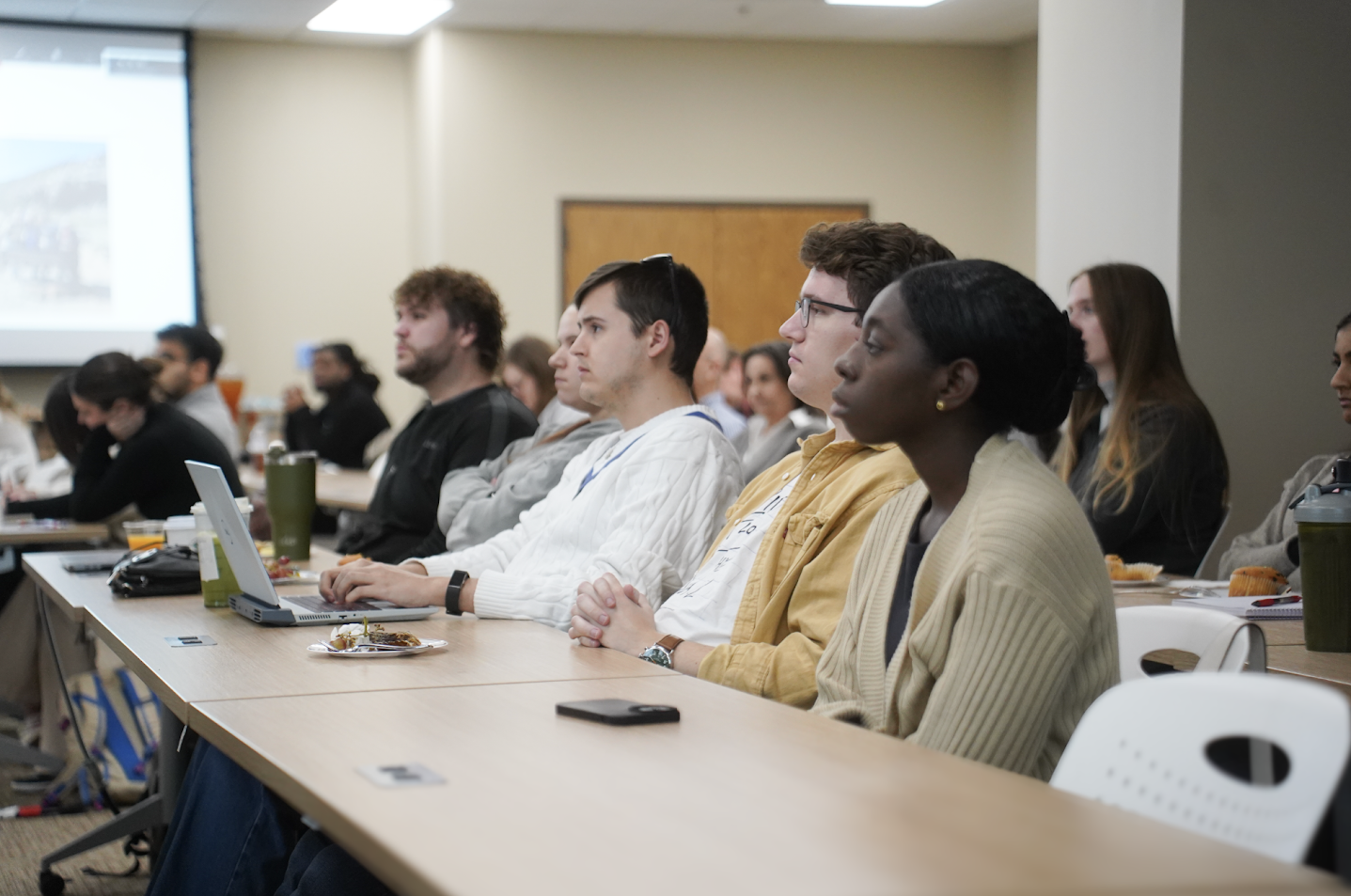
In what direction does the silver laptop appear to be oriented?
to the viewer's right

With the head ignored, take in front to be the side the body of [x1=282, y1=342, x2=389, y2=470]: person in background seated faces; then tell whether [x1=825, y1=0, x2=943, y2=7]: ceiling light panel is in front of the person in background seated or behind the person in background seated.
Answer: behind

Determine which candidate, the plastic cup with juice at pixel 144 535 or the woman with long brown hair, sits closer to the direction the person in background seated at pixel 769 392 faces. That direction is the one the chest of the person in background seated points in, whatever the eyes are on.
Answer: the plastic cup with juice

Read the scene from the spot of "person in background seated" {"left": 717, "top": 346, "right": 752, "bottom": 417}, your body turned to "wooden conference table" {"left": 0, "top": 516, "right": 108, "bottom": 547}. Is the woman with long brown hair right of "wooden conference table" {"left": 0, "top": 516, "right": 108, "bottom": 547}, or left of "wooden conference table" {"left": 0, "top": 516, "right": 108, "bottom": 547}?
left

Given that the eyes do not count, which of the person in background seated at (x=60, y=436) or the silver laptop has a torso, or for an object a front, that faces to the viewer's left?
the person in background seated

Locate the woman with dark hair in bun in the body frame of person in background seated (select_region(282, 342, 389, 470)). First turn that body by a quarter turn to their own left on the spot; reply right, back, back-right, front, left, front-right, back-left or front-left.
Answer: front

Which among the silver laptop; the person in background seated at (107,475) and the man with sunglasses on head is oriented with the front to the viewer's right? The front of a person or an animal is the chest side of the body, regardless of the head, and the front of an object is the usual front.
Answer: the silver laptop

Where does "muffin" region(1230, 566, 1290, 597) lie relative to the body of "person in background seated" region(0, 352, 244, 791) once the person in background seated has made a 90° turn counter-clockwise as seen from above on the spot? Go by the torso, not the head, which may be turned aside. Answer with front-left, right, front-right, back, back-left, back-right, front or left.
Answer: front-left

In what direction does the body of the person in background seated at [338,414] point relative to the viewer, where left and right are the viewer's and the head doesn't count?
facing to the left of the viewer

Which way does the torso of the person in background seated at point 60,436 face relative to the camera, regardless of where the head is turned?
to the viewer's left

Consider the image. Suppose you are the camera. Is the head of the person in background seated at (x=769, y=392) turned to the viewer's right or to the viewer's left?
to the viewer's left

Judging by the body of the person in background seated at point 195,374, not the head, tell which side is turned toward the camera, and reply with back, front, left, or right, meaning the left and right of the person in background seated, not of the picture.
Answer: left

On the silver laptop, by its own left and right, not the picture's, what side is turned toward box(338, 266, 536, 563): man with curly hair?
left

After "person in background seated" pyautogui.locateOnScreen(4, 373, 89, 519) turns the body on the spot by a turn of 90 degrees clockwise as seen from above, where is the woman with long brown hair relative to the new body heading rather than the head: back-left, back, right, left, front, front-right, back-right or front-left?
back-right

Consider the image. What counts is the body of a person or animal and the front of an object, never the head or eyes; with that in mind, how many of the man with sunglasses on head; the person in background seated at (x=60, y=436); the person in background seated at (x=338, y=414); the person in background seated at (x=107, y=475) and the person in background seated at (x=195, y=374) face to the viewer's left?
5

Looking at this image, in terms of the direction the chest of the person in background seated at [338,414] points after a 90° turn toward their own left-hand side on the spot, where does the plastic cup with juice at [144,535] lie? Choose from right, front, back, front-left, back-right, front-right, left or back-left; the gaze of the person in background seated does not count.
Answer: front

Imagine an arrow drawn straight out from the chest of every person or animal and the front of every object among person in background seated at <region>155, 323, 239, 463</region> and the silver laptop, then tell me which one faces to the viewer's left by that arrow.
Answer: the person in background seated

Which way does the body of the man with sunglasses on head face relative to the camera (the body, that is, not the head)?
to the viewer's left

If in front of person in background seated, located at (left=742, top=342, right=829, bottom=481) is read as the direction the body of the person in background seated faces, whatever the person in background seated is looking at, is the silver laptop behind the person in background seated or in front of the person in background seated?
in front

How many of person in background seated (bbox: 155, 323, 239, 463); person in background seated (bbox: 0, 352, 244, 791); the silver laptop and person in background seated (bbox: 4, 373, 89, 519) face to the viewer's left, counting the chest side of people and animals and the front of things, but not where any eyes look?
3
